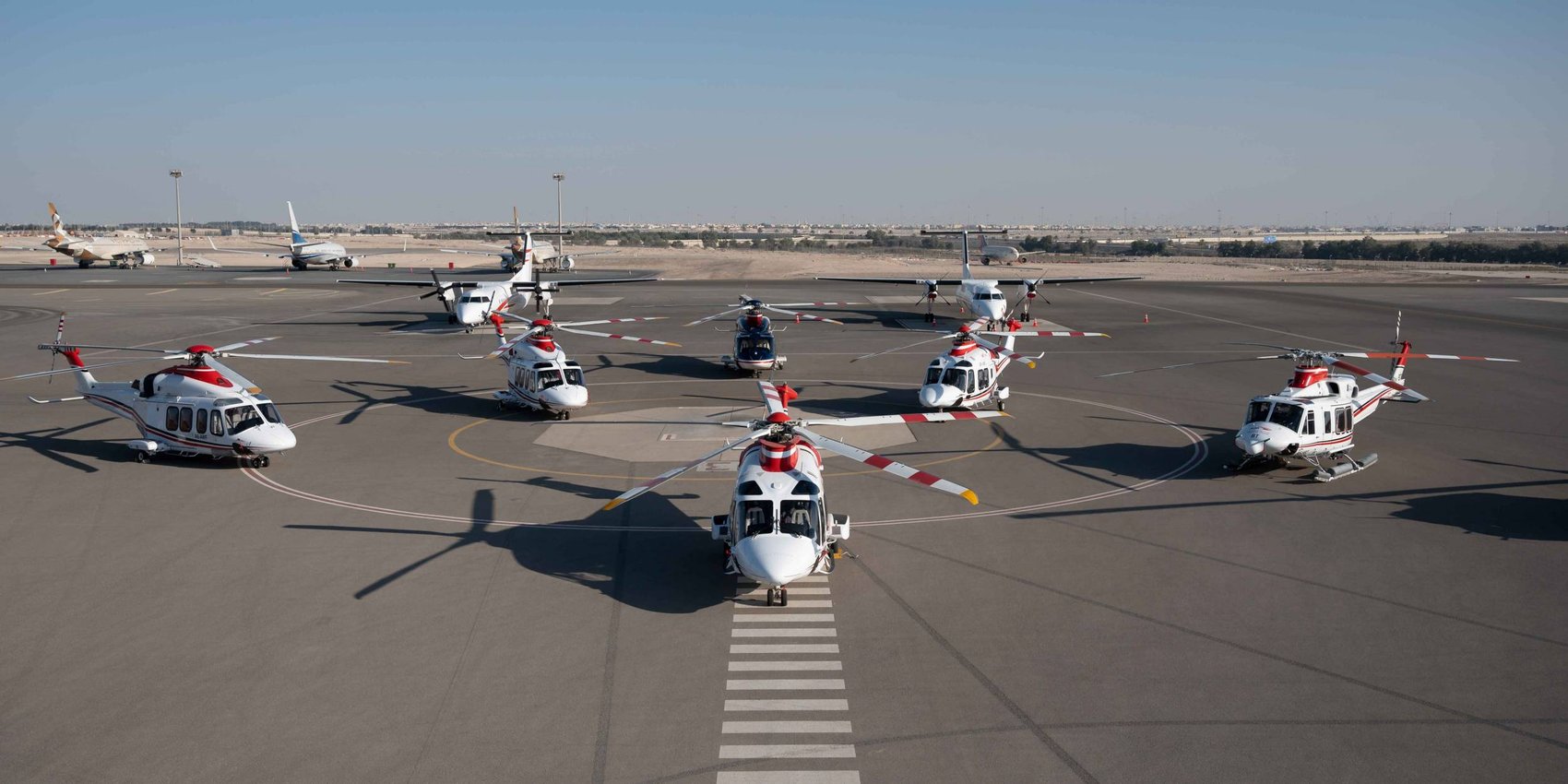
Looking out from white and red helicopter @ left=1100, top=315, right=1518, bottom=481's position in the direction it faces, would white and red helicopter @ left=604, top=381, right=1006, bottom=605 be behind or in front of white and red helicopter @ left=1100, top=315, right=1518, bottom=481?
in front

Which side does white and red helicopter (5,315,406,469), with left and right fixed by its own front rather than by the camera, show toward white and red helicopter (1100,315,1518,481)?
front

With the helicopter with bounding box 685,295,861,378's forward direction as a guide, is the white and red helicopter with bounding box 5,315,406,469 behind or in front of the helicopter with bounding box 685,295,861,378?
in front

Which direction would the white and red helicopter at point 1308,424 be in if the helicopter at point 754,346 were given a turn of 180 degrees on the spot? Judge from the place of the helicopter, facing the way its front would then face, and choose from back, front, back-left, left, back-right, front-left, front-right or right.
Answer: back-right

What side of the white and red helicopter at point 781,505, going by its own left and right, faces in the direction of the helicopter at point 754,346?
back

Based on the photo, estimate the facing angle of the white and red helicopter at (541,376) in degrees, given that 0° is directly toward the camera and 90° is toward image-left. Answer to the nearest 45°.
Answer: approximately 315°

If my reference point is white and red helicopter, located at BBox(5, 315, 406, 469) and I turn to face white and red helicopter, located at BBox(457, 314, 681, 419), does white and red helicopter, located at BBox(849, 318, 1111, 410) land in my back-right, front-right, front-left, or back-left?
front-right

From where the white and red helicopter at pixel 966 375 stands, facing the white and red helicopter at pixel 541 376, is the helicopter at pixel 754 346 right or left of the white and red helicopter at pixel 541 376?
right

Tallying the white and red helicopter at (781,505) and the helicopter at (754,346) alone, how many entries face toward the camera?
2

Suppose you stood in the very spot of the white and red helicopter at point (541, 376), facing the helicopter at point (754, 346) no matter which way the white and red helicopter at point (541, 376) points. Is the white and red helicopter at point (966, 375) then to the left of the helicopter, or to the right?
right

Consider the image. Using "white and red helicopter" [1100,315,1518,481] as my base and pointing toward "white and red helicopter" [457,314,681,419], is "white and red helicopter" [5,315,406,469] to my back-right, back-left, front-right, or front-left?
front-left

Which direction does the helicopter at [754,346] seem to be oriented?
toward the camera

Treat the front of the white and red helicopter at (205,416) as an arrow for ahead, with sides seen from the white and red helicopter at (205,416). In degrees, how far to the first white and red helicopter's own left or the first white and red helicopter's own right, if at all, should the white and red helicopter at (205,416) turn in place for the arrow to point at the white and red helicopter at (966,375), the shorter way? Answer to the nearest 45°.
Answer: approximately 45° to the first white and red helicopter's own left

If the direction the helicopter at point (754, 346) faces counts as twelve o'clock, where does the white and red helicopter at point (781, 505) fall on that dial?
The white and red helicopter is roughly at 12 o'clock from the helicopter.

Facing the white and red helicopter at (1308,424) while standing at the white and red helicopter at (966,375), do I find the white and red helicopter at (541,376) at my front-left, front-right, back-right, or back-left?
back-right

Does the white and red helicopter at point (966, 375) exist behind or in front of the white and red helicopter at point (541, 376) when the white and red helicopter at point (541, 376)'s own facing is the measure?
in front
